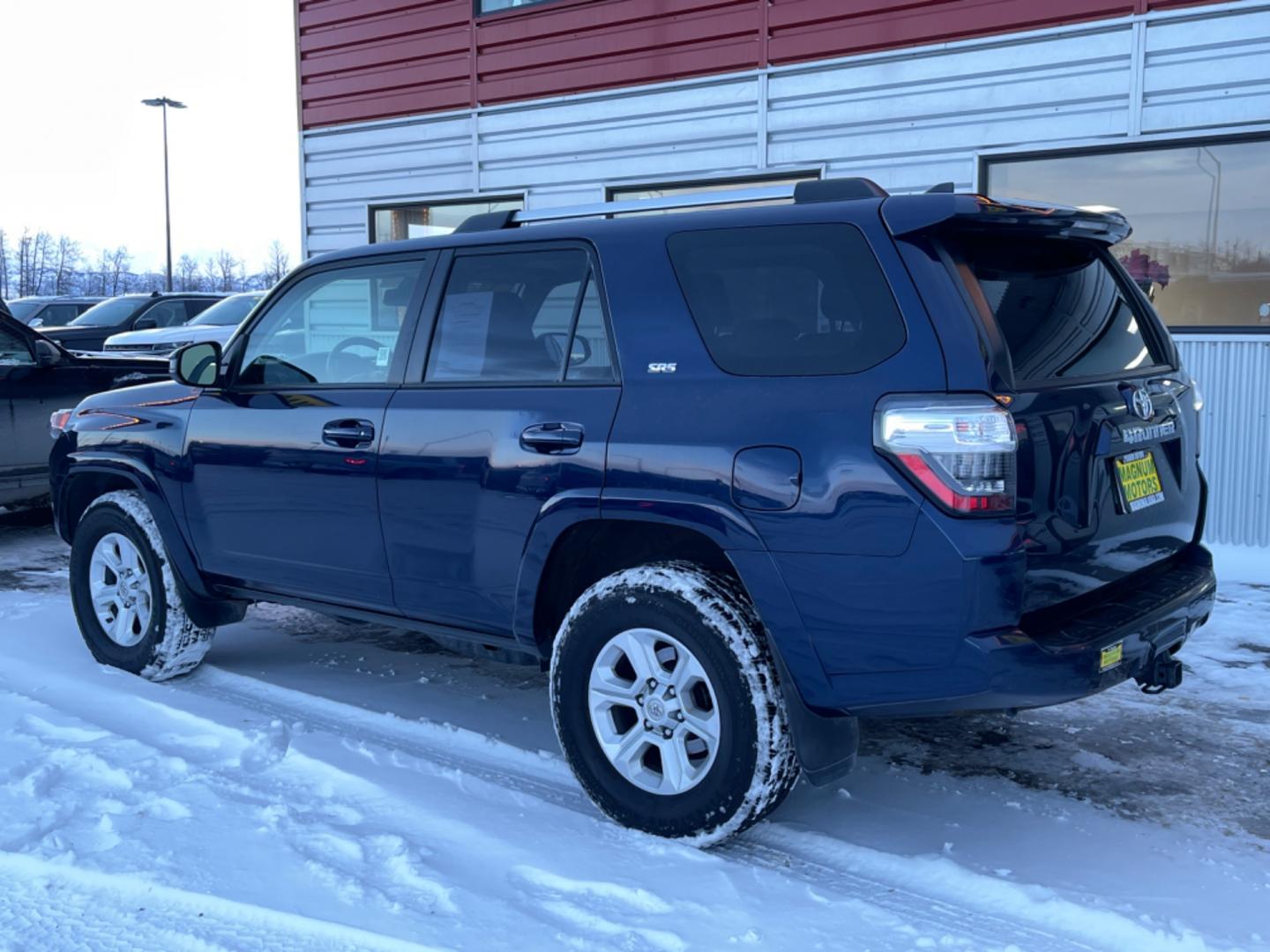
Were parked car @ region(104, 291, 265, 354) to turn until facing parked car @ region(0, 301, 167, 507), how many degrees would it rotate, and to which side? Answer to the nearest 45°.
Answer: approximately 45° to its left

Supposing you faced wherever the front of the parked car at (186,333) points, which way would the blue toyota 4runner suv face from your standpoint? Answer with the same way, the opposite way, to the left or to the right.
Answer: to the right

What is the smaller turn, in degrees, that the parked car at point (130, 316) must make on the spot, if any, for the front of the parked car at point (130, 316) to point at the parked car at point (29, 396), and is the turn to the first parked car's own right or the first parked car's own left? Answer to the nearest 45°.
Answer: approximately 45° to the first parked car's own left

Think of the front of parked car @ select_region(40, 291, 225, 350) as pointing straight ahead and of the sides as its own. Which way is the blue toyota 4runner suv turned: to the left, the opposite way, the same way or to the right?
to the right

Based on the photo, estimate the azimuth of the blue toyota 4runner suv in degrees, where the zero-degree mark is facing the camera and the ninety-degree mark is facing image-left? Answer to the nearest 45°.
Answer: approximately 135°
